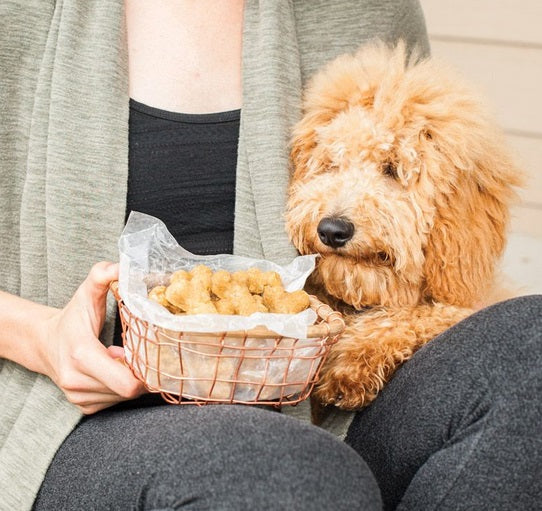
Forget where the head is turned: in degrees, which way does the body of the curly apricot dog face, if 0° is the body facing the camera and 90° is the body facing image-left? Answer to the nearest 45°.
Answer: approximately 45°
